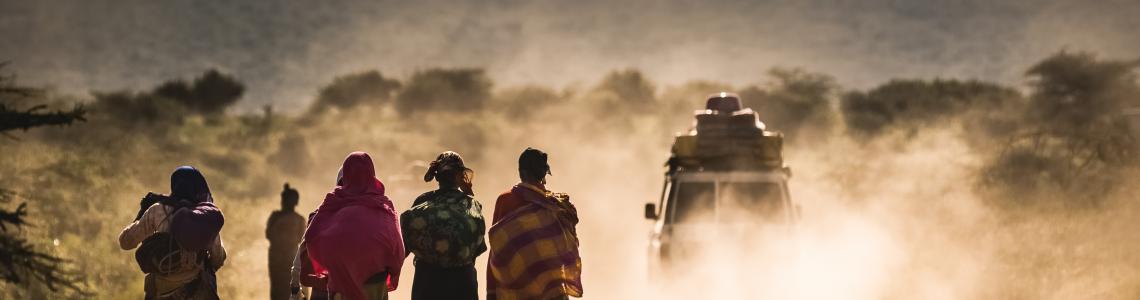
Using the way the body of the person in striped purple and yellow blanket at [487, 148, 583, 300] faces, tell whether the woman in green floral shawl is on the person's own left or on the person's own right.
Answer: on the person's own left

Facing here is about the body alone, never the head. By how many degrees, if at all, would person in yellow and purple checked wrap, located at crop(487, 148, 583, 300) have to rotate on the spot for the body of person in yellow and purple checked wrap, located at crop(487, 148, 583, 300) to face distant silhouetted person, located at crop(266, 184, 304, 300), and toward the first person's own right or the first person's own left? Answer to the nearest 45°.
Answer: approximately 45° to the first person's own left

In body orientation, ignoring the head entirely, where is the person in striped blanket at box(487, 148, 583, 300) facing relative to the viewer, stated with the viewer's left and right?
facing away from the viewer

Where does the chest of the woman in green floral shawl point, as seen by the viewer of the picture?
away from the camera

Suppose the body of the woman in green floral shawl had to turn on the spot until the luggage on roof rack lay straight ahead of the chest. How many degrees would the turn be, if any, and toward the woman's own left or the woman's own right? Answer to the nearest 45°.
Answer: approximately 45° to the woman's own right

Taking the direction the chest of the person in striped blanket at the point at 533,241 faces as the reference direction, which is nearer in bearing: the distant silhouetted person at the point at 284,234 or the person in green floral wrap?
the distant silhouetted person

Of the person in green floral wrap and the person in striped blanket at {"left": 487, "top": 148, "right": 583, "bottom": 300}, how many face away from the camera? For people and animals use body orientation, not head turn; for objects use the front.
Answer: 2
